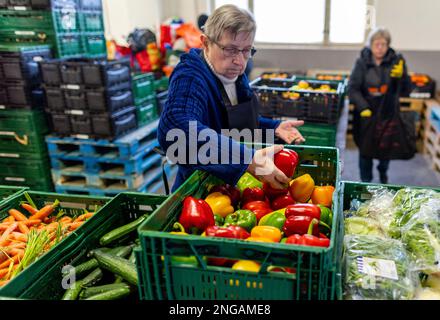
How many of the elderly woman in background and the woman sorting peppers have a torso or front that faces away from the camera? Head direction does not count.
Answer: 0

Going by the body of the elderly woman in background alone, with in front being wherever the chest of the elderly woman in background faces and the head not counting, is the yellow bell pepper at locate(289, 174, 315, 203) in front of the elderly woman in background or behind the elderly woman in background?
in front

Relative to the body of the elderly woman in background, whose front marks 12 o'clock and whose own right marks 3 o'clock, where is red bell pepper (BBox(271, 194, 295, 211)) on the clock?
The red bell pepper is roughly at 12 o'clock from the elderly woman in background.

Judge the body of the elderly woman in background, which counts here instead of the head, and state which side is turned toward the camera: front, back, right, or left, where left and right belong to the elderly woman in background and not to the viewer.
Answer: front

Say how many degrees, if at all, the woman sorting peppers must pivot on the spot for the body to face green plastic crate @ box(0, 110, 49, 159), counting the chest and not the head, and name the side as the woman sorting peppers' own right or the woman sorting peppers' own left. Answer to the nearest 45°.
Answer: approximately 180°

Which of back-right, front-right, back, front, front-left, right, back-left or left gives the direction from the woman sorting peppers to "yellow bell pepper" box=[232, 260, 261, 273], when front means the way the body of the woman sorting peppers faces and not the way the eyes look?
front-right

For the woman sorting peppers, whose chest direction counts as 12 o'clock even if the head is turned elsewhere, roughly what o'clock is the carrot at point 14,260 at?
The carrot is roughly at 4 o'clock from the woman sorting peppers.

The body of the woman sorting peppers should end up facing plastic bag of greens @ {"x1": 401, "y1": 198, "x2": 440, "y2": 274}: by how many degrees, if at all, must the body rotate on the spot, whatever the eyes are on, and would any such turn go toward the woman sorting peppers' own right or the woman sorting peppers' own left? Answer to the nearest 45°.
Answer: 0° — they already face it

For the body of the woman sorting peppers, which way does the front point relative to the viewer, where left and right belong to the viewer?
facing the viewer and to the right of the viewer

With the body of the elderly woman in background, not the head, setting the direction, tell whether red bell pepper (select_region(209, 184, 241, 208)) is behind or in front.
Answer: in front

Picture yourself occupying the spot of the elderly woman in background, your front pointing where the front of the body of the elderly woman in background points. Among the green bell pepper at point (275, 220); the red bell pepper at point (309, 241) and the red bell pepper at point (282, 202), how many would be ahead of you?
3

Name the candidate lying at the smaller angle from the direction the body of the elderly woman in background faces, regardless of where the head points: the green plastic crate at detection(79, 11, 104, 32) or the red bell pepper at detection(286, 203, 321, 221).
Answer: the red bell pepper

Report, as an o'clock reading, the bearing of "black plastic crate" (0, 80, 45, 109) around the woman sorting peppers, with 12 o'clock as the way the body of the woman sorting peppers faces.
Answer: The black plastic crate is roughly at 6 o'clock from the woman sorting peppers.

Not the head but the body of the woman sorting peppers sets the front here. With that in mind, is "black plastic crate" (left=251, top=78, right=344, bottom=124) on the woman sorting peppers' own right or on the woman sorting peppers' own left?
on the woman sorting peppers' own left
